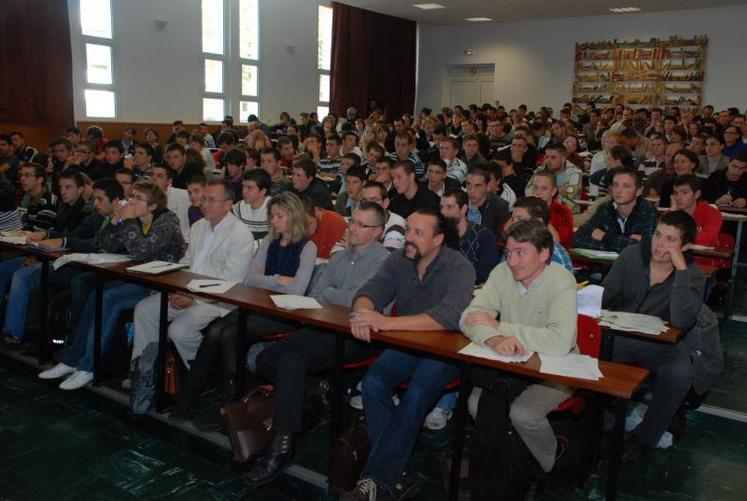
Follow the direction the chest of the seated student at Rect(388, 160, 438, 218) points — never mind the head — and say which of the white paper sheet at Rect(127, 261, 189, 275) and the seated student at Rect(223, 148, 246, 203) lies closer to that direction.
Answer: the white paper sheet

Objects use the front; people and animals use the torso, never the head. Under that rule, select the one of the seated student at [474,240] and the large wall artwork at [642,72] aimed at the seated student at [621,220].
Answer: the large wall artwork

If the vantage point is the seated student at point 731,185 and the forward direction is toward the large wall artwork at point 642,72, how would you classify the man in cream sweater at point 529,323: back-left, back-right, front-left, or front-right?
back-left

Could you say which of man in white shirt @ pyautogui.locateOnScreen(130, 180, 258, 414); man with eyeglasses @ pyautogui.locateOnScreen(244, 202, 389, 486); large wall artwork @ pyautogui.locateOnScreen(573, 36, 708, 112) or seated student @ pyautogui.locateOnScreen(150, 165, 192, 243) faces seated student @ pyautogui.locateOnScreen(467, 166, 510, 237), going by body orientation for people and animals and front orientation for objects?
the large wall artwork

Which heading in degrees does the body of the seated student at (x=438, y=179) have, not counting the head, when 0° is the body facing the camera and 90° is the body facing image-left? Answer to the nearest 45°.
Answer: approximately 45°

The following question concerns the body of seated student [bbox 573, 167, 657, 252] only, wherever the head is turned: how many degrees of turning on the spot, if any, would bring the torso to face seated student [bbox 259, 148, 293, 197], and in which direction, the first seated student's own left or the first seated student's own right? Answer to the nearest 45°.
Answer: approximately 45° to the first seated student's own right

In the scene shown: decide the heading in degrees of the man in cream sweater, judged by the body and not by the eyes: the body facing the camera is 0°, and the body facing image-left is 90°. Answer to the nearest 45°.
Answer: approximately 45°

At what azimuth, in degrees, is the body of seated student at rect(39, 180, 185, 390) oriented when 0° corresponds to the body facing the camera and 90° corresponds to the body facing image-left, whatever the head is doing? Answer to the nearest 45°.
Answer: approximately 45°

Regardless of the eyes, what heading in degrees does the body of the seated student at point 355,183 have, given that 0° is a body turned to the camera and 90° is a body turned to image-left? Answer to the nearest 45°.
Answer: approximately 45°

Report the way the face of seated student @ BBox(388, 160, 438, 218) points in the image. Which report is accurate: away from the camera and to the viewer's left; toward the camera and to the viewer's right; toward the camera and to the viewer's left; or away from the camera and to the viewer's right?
toward the camera and to the viewer's left

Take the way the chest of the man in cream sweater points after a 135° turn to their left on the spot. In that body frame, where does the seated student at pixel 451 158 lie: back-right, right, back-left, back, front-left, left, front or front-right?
left

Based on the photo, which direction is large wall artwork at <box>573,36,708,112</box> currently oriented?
toward the camera

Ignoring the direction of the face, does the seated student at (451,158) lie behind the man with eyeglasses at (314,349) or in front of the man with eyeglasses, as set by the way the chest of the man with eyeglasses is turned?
behind

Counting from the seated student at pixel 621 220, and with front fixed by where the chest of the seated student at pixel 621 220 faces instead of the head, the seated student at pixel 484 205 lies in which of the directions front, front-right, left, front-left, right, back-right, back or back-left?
front-right

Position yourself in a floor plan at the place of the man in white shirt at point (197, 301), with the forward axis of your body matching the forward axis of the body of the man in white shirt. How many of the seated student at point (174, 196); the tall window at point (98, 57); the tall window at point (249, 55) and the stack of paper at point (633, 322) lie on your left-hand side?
1
